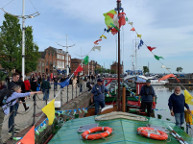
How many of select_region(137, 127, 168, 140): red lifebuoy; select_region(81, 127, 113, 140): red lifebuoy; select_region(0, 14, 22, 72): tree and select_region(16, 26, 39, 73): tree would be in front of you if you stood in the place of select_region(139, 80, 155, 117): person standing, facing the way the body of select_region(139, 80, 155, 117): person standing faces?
2

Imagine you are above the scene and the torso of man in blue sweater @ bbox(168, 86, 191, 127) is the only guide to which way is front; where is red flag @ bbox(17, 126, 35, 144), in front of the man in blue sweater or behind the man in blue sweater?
in front

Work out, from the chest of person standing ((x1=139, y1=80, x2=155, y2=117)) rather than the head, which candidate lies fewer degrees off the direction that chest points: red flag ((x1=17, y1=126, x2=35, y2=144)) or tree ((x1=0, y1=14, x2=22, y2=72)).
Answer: the red flag

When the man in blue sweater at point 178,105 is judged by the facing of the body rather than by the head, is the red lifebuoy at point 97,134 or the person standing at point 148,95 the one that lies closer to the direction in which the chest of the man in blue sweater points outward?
the red lifebuoy

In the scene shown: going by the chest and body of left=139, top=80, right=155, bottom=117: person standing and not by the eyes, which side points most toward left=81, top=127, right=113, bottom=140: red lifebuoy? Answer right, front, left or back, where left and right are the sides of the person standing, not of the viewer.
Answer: front

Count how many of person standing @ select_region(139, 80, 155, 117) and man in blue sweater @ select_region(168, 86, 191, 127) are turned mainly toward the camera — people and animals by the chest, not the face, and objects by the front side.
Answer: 2

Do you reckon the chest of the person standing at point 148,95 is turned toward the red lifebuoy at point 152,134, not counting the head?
yes

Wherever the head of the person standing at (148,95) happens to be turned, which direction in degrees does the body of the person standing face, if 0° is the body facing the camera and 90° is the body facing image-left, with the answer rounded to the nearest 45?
approximately 0°

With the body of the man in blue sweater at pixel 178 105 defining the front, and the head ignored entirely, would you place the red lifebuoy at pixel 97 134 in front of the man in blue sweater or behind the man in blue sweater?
in front

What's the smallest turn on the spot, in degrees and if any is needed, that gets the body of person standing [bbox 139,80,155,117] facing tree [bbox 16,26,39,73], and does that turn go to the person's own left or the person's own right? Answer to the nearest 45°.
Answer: approximately 135° to the person's own right
